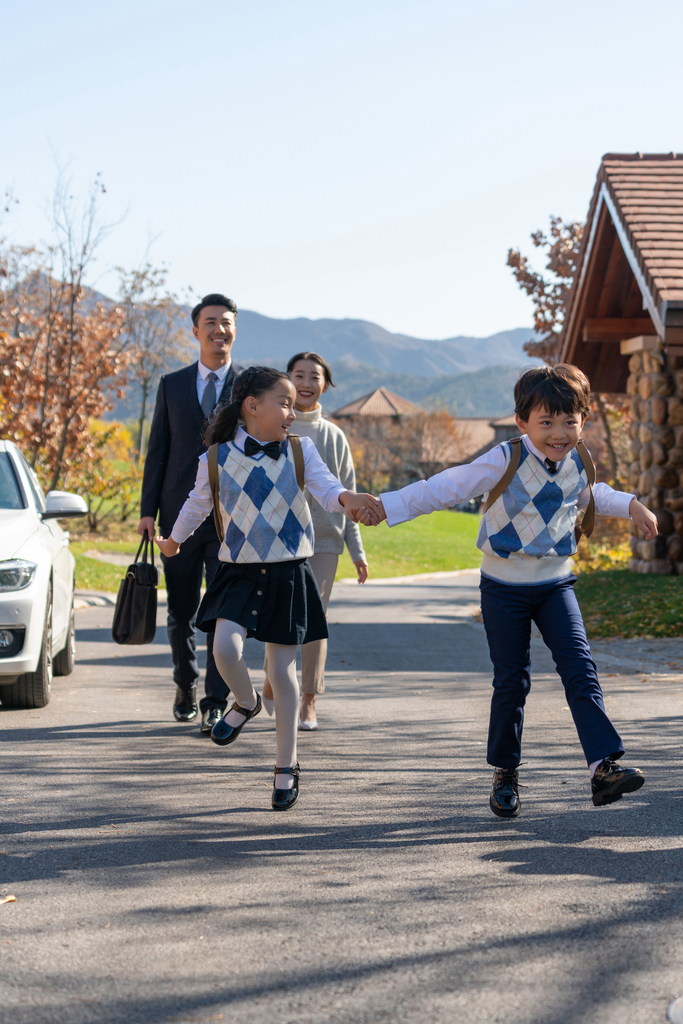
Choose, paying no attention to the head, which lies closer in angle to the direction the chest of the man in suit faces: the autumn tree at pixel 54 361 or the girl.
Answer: the girl

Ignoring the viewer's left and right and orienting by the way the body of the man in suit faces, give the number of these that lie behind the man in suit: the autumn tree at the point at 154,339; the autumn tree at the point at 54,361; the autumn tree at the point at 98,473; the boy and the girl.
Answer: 3

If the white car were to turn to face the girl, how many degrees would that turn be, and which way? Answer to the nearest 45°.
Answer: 0° — it already faces them

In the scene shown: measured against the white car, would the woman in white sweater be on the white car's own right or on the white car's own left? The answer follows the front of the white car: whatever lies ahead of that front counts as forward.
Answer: on the white car's own left

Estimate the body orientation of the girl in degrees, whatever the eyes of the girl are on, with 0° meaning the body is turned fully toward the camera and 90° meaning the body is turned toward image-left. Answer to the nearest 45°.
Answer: approximately 0°

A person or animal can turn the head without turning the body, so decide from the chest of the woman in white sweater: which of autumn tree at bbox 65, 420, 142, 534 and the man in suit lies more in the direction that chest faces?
the man in suit

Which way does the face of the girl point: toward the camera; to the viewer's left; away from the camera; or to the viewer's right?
to the viewer's right

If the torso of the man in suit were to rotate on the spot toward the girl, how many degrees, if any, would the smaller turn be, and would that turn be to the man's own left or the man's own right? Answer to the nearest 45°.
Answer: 0° — they already face them

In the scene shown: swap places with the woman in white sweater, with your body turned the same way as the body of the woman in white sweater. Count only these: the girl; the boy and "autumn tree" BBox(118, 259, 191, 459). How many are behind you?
1

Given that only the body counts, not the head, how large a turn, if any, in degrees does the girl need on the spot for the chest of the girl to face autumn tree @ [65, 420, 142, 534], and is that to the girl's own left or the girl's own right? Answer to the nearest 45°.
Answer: approximately 180°
